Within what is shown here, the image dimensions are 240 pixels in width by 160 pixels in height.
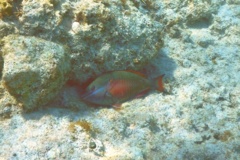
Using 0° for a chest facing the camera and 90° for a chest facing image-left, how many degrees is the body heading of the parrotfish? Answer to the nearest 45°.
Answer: approximately 90°
